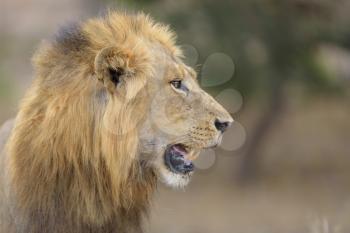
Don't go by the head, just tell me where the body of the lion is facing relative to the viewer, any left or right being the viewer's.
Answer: facing to the right of the viewer
